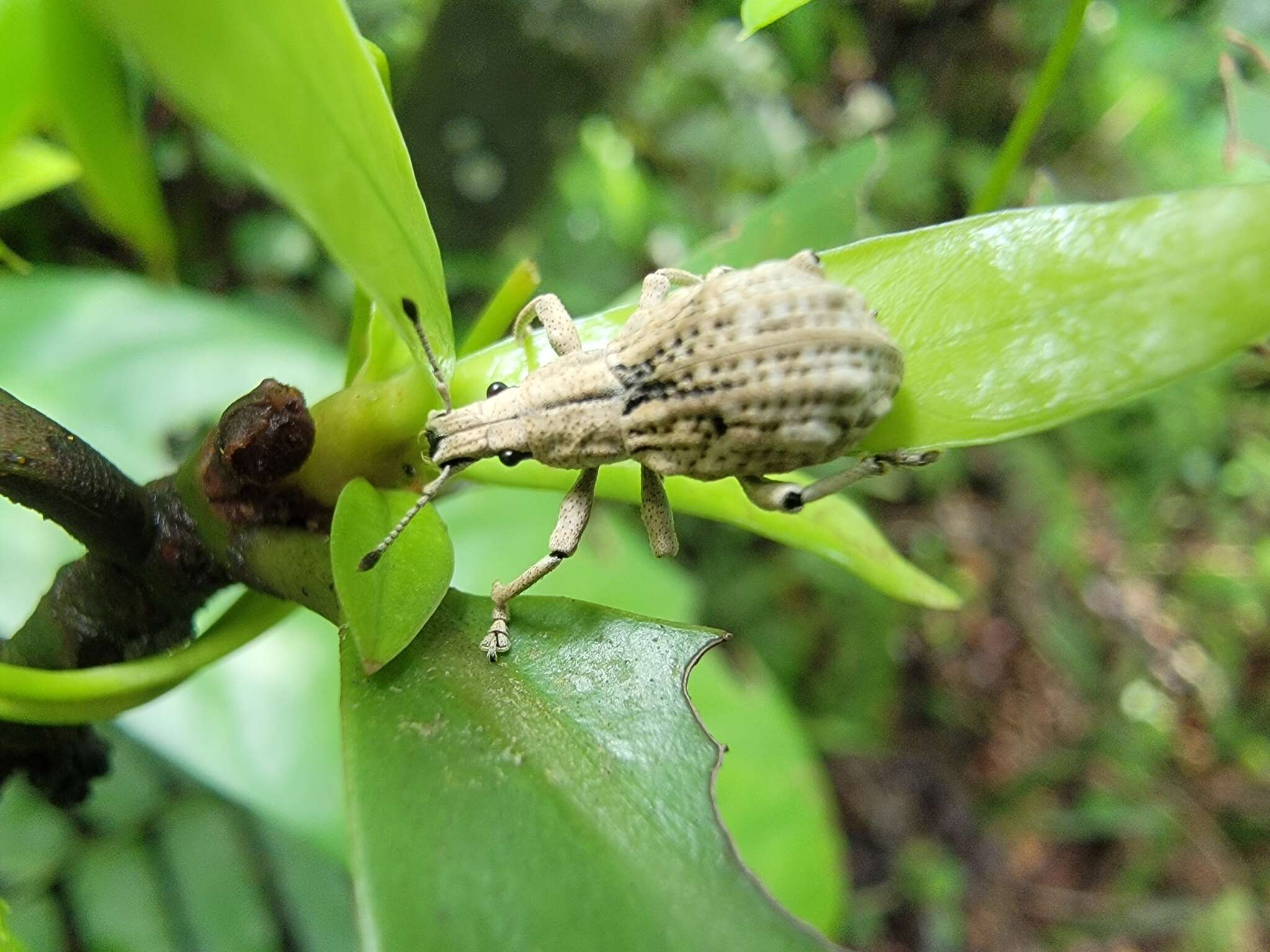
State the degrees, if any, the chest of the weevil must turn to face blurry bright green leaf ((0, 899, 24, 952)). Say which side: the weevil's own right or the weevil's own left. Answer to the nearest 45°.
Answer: approximately 45° to the weevil's own left

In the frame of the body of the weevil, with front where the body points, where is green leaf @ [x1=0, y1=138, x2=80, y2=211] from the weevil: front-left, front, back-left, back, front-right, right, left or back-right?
front-right

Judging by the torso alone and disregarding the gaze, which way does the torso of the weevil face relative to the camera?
to the viewer's left

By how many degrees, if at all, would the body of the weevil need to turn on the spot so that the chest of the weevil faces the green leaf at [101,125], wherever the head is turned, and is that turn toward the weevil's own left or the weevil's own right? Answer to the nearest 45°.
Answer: approximately 45° to the weevil's own right
